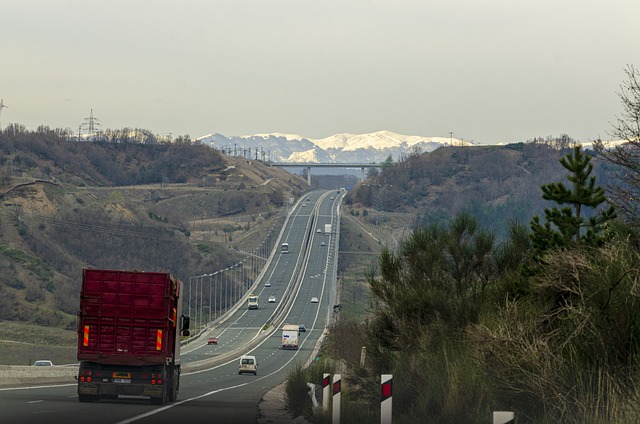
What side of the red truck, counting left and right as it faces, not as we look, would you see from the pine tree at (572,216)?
right

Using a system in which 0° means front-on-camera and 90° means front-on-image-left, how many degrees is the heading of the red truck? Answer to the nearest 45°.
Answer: approximately 180°

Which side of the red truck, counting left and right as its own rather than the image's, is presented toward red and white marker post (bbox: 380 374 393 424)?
back

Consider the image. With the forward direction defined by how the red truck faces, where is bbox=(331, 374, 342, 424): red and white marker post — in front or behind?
behind

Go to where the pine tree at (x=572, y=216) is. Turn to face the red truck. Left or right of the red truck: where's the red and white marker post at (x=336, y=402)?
left
